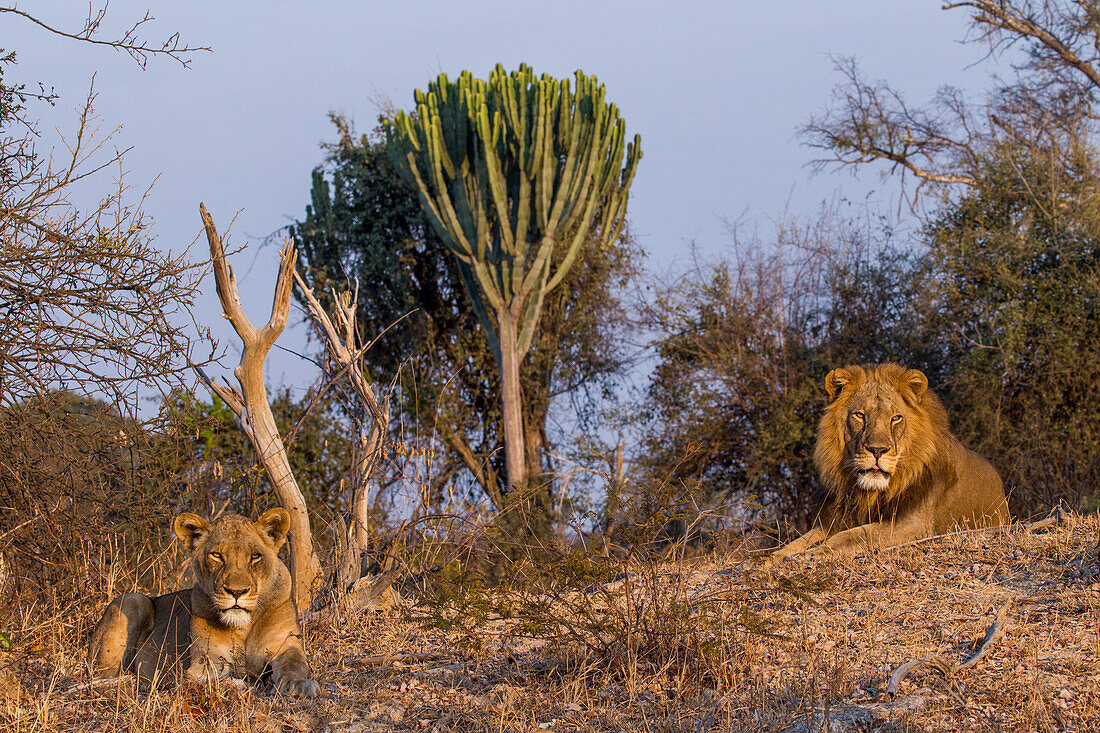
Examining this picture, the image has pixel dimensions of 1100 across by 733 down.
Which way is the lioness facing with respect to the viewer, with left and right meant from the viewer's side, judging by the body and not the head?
facing the viewer and to the right of the viewer

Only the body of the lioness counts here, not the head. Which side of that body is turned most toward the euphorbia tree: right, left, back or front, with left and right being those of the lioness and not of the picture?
left

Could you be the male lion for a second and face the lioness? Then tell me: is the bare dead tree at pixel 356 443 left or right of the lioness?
right

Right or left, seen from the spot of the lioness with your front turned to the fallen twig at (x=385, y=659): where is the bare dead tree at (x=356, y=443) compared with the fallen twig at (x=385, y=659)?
left

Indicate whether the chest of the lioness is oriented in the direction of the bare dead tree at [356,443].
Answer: no

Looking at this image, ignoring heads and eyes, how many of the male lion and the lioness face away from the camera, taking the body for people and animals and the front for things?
0

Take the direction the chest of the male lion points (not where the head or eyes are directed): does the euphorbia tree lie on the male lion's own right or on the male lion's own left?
on the male lion's own right

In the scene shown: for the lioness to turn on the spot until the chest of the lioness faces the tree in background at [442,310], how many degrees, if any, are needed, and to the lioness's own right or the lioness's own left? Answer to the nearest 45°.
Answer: approximately 135° to the lioness's own left

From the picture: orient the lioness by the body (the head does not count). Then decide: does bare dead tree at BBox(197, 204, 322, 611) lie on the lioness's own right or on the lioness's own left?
on the lioness's own left

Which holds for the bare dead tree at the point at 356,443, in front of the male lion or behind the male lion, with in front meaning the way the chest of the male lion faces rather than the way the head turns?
in front

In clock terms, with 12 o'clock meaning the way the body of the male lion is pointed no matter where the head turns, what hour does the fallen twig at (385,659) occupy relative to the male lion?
The fallen twig is roughly at 12 o'clock from the male lion.

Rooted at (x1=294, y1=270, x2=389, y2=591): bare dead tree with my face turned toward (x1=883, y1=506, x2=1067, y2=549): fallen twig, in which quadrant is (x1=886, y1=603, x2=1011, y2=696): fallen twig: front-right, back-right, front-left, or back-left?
front-right

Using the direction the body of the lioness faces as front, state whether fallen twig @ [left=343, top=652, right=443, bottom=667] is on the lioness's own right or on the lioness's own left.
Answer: on the lioness's own left

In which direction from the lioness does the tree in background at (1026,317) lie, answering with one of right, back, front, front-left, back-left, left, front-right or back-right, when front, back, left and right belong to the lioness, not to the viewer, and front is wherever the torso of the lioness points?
left

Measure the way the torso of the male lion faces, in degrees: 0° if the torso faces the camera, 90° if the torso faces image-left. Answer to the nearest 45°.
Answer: approximately 45°
